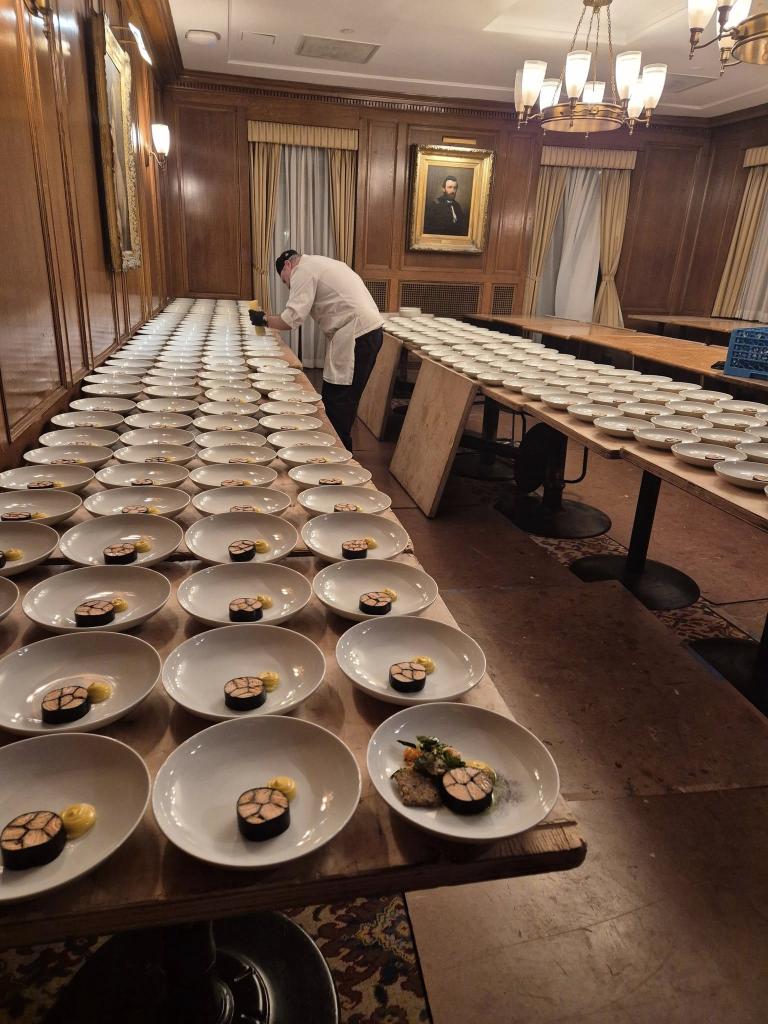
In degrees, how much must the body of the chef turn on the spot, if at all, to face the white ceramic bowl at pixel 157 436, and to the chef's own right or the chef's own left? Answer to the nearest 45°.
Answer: approximately 90° to the chef's own left

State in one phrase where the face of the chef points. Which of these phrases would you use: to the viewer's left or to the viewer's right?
to the viewer's left

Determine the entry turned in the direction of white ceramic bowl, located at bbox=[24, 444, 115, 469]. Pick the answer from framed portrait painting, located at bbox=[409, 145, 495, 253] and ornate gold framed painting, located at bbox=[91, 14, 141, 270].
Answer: framed portrait painting, located at bbox=[409, 145, 495, 253]

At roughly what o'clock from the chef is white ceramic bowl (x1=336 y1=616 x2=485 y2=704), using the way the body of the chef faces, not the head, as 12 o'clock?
The white ceramic bowl is roughly at 9 o'clock from the chef.

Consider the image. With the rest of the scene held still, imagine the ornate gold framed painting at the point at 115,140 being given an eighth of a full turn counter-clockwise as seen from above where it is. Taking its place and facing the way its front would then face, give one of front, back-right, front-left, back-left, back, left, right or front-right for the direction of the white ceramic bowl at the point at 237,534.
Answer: back-right

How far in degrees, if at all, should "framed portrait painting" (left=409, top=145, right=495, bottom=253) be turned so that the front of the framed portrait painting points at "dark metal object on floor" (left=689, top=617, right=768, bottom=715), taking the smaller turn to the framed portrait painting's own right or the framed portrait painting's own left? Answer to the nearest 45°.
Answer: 0° — it already faces it

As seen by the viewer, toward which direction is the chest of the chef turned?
to the viewer's left

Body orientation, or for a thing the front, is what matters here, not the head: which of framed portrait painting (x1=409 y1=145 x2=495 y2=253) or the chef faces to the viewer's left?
the chef

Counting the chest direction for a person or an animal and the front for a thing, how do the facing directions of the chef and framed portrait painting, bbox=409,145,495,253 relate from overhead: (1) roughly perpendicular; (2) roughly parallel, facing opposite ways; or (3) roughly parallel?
roughly perpendicular

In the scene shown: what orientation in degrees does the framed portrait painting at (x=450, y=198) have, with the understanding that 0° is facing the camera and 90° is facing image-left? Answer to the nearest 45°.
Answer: approximately 0°

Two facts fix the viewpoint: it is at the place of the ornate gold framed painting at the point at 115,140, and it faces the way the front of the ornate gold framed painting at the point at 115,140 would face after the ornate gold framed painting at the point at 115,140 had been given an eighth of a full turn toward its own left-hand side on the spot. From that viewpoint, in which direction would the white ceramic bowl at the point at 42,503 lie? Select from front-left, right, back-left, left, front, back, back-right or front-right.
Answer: back-right

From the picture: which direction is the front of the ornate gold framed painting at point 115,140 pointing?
to the viewer's right
